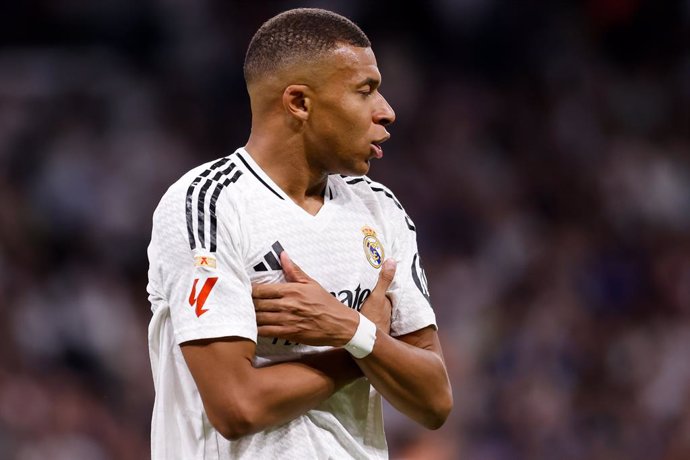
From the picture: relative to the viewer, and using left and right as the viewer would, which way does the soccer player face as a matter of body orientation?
facing the viewer and to the right of the viewer

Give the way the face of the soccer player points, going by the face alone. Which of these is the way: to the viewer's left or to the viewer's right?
to the viewer's right
